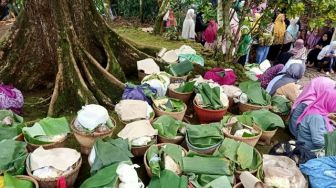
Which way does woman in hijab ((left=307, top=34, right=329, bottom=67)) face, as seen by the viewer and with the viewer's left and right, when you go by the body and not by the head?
facing the viewer and to the left of the viewer

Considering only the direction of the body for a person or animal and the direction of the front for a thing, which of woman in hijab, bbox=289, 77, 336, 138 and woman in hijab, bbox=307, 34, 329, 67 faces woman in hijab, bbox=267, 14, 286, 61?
woman in hijab, bbox=307, 34, 329, 67
